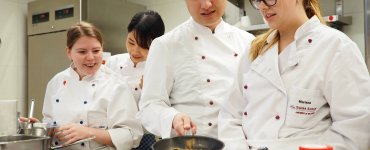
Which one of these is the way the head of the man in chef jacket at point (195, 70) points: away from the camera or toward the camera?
toward the camera

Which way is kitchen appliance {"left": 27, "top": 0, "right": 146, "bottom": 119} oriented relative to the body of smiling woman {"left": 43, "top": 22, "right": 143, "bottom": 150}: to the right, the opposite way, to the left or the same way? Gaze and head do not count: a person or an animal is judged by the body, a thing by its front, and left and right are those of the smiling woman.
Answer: the same way

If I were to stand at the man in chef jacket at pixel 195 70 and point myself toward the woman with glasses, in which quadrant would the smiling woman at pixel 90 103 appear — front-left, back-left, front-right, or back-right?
back-right

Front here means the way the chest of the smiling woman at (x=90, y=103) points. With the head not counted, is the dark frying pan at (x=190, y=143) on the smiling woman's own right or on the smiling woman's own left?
on the smiling woman's own left

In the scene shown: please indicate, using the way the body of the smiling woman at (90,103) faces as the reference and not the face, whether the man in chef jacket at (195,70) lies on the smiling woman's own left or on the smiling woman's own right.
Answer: on the smiling woman's own left

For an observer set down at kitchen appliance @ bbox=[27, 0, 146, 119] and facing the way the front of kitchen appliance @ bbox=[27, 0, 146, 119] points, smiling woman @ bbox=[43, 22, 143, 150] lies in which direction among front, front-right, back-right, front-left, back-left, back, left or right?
front-left

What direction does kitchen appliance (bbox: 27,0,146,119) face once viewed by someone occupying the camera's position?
facing the viewer and to the left of the viewer

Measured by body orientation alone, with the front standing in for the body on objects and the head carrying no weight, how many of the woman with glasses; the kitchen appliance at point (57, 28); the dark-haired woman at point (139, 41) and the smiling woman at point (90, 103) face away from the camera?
0

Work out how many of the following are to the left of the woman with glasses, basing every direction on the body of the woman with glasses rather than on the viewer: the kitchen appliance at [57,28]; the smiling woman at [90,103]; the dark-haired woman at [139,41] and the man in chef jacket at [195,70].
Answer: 0

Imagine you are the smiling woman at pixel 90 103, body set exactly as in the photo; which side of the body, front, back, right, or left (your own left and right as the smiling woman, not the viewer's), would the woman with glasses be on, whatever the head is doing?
left

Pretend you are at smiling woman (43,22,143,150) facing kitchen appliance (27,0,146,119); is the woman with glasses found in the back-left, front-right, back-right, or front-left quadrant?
back-right

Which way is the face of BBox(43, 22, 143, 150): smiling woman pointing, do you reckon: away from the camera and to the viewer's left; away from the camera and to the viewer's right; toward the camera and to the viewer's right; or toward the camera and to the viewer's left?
toward the camera and to the viewer's right

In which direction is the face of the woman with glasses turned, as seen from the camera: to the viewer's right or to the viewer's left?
to the viewer's left
